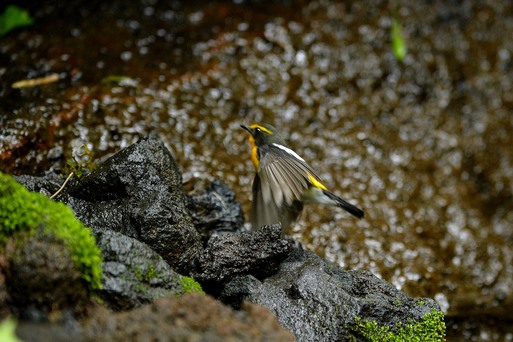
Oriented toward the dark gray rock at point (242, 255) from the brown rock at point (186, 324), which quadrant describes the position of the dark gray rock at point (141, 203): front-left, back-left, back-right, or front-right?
front-left

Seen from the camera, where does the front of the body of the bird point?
to the viewer's left

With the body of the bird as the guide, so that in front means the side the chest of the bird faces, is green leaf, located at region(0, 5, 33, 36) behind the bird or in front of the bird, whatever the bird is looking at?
in front
